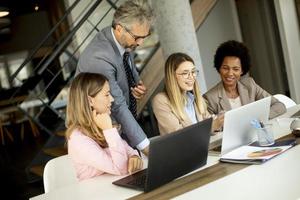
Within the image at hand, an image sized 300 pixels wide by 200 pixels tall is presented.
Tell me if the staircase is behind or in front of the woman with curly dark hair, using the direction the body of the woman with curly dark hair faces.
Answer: behind

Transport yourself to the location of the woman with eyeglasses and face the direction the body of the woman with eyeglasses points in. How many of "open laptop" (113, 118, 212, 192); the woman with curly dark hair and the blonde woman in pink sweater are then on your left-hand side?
1

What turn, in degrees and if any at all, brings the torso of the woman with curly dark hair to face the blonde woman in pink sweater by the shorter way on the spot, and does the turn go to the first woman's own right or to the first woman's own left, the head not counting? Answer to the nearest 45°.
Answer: approximately 45° to the first woman's own right

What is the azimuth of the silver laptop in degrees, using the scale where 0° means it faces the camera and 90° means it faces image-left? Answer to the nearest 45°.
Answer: approximately 135°

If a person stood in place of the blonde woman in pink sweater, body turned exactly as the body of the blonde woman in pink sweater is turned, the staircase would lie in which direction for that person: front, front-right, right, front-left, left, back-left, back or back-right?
left

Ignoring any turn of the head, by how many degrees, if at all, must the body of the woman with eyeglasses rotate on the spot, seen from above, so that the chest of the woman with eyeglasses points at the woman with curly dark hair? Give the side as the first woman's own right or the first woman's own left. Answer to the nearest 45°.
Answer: approximately 90° to the first woman's own left

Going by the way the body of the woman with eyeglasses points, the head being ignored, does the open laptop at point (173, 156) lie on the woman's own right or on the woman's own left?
on the woman's own right

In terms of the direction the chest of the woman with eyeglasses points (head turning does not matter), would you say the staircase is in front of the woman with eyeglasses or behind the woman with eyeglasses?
behind

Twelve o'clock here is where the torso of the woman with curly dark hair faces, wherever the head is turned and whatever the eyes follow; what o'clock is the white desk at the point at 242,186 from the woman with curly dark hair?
The white desk is roughly at 12 o'clock from the woman with curly dark hair.

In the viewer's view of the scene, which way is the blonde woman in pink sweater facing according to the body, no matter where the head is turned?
to the viewer's right

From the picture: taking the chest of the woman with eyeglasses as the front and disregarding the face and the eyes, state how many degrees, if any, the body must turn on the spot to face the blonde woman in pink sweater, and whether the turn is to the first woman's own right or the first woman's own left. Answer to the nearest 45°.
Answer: approximately 90° to the first woman's own right
